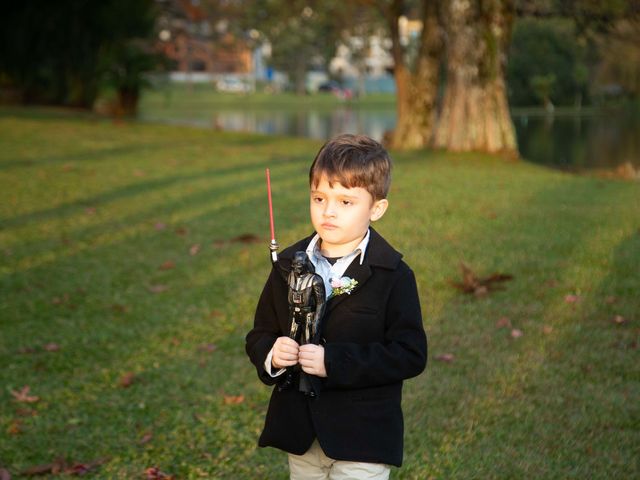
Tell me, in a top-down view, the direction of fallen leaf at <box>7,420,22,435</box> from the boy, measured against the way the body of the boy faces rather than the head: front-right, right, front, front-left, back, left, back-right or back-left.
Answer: right

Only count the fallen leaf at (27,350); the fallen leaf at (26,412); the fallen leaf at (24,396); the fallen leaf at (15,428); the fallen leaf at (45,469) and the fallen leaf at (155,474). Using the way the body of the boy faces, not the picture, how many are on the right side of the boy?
6

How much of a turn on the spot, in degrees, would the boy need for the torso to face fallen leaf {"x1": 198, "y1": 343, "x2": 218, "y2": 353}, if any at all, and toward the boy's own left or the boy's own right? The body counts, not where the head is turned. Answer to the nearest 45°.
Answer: approximately 135° to the boy's own right

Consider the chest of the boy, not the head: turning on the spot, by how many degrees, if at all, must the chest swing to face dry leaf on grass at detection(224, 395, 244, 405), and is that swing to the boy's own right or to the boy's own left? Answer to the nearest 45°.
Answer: approximately 135° to the boy's own right

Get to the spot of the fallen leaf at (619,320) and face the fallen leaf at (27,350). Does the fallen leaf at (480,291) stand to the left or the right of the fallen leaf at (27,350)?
right

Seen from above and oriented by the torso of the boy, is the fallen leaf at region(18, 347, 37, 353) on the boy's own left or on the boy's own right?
on the boy's own right

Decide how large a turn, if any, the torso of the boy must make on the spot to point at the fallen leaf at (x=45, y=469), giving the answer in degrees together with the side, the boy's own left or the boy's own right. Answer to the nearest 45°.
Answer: approximately 90° to the boy's own right

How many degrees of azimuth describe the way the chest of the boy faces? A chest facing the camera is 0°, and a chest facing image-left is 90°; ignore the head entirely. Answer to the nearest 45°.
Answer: approximately 45°

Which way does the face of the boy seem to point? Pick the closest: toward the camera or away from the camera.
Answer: toward the camera

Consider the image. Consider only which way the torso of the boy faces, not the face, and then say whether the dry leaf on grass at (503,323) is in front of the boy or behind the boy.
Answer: behind

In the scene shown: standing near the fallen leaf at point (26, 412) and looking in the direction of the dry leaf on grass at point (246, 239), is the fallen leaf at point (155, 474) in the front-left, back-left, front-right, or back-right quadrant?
back-right

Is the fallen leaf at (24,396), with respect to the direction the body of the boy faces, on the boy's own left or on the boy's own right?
on the boy's own right

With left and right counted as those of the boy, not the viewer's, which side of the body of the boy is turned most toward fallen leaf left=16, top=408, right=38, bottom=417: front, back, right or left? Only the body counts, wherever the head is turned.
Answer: right

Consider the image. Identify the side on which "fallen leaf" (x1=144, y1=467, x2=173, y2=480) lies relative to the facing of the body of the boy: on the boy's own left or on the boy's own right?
on the boy's own right
